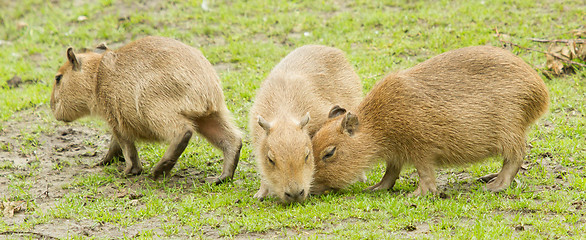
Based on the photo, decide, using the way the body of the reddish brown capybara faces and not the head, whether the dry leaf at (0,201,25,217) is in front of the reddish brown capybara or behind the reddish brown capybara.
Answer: in front

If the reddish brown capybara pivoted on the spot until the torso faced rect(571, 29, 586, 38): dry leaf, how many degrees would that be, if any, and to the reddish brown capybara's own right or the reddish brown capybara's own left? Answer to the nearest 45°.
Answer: approximately 135° to the reddish brown capybara's own right

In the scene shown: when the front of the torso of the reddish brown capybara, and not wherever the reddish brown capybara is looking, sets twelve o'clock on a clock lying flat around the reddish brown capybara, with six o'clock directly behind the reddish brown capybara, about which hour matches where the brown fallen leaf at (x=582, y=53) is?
The brown fallen leaf is roughly at 4 o'clock from the reddish brown capybara.

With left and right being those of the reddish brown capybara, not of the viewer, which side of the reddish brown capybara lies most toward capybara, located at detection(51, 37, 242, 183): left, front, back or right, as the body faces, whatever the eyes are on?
front

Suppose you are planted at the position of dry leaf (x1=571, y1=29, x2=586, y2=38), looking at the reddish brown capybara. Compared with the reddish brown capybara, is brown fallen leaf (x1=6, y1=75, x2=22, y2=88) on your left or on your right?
right

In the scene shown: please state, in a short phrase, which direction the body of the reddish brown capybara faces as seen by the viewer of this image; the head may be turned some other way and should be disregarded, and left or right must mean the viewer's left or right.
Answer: facing to the left of the viewer

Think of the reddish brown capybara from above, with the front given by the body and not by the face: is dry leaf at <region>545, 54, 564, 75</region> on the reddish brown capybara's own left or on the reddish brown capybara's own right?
on the reddish brown capybara's own right

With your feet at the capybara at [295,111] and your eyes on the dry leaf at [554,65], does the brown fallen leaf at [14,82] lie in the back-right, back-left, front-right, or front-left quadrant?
back-left

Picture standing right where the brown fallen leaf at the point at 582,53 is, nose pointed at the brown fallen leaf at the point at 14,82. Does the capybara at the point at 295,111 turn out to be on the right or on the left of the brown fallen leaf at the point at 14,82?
left

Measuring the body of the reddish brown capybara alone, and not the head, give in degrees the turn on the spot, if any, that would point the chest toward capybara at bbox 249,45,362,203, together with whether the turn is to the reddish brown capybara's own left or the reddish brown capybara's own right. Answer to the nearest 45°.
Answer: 0° — it already faces it

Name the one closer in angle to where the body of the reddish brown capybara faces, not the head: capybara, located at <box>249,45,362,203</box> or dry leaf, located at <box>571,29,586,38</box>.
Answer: the capybara
